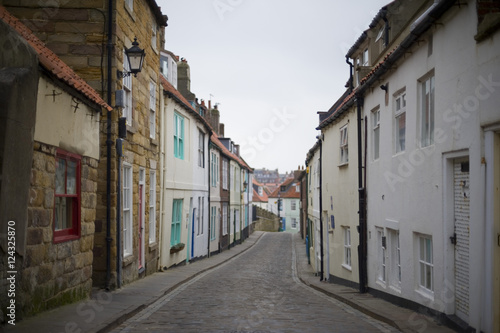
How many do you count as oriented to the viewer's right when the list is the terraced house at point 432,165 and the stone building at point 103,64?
1

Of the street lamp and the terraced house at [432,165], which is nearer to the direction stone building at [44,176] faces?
the terraced house

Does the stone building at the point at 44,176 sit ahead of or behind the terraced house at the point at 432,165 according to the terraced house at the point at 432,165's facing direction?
ahead

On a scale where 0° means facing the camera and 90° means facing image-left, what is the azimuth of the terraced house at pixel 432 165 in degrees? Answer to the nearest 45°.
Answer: approximately 45°

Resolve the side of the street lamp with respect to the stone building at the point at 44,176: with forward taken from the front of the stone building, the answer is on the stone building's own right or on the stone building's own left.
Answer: on the stone building's own left

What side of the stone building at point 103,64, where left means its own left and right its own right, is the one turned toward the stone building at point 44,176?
right

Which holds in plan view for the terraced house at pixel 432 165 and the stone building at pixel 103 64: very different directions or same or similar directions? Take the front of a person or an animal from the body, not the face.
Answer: very different directions

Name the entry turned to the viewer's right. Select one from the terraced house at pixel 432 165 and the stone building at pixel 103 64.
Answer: the stone building

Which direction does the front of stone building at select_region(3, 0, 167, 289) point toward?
to the viewer's right

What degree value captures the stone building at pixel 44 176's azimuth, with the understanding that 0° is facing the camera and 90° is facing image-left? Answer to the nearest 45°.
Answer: approximately 315°

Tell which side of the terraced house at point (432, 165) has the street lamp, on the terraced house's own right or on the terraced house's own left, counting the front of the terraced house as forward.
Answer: on the terraced house's own right

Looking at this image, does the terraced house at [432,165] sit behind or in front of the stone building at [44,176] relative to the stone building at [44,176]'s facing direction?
in front
